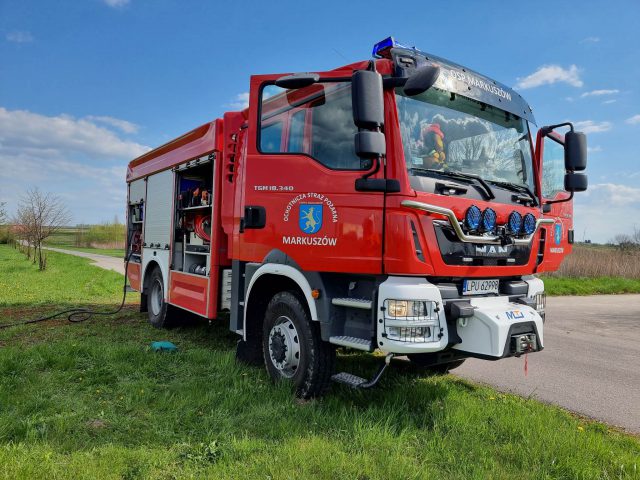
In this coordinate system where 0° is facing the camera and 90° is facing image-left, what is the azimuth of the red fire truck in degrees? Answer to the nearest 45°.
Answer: approximately 315°
